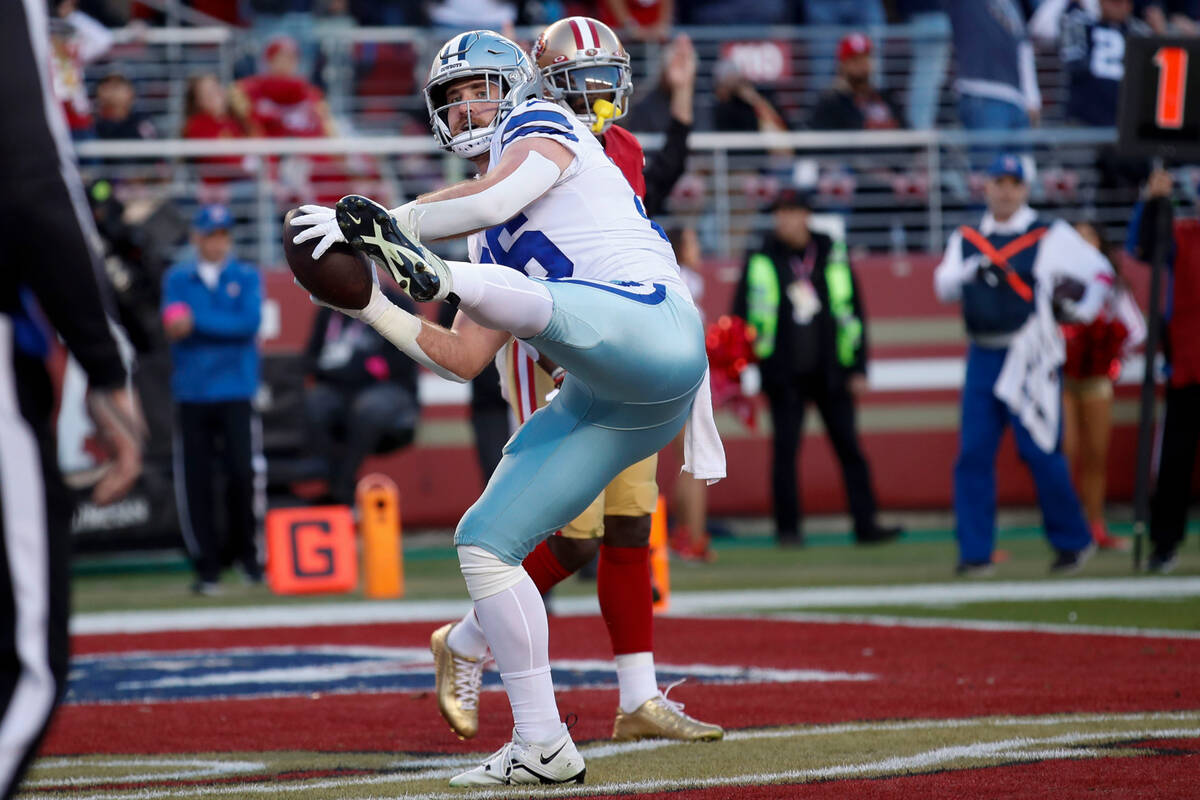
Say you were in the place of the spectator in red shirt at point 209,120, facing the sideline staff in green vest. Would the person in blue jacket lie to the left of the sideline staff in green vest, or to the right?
right

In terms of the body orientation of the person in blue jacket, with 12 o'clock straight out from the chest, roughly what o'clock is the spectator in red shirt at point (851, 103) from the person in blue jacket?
The spectator in red shirt is roughly at 8 o'clock from the person in blue jacket.

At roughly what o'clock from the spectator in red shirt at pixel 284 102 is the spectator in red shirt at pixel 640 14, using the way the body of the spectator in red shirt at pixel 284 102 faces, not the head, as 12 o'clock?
the spectator in red shirt at pixel 640 14 is roughly at 8 o'clock from the spectator in red shirt at pixel 284 102.

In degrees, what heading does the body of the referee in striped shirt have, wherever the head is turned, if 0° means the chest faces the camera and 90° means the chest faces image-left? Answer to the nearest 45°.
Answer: approximately 270°

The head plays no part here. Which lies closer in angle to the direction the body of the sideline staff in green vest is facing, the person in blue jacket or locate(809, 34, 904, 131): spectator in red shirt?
the person in blue jacket

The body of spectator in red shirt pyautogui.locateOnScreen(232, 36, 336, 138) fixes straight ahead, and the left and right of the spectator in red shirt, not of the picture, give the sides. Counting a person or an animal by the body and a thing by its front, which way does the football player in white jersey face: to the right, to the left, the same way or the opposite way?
to the right

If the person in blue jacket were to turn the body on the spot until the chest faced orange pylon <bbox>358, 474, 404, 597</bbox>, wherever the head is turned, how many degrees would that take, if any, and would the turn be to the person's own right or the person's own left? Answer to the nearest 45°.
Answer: approximately 45° to the person's own left

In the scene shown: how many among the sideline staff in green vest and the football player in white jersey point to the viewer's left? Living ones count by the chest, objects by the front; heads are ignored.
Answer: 1

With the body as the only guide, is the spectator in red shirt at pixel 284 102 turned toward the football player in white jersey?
yes

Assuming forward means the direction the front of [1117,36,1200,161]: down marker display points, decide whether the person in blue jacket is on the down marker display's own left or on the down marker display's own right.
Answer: on the down marker display's own right

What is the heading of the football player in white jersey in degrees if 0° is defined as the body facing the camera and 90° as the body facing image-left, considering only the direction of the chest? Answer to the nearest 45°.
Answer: approximately 90°

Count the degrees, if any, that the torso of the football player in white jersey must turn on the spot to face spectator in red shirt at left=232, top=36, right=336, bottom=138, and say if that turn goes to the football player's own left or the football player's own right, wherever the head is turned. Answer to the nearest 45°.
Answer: approximately 90° to the football player's own right
